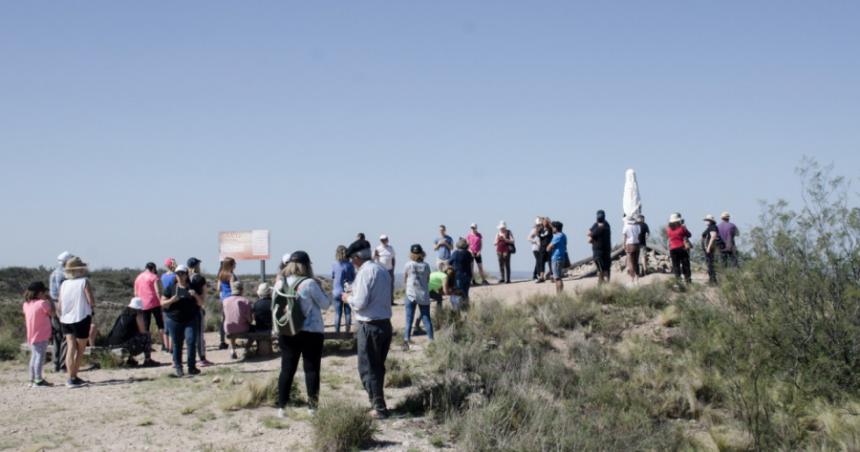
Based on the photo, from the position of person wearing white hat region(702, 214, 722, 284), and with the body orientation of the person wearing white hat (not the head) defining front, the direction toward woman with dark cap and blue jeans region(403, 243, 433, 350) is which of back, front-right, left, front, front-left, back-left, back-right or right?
front-left

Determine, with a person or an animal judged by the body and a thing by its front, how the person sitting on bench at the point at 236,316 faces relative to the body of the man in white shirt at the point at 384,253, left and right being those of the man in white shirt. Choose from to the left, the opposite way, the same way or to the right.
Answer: the opposite way

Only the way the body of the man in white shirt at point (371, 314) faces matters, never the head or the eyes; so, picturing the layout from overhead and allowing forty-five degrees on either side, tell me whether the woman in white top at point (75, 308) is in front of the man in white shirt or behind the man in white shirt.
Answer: in front

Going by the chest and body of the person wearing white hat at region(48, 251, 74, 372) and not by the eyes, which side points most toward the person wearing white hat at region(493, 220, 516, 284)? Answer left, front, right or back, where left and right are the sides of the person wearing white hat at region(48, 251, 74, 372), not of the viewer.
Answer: front

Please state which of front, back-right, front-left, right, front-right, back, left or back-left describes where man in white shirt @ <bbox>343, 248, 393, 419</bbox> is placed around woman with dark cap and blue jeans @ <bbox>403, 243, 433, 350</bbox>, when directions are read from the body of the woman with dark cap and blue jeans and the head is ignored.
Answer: back

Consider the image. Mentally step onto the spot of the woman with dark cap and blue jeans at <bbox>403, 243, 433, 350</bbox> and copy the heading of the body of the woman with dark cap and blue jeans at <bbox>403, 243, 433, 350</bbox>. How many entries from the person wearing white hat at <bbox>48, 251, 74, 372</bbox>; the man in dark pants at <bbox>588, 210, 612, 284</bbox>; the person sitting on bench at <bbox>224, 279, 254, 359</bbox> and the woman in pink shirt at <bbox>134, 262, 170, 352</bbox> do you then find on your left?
3

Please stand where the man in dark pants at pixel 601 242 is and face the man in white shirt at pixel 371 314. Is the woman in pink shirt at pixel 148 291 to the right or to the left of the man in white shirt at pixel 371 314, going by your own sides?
right

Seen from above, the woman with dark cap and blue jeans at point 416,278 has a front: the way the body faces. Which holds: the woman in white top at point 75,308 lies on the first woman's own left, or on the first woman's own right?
on the first woman's own left

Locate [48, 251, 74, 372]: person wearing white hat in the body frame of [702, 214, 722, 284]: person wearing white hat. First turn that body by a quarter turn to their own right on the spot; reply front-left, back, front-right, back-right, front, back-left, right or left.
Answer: back-left

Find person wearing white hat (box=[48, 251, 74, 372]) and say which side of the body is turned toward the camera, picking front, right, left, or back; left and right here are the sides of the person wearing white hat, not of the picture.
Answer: right

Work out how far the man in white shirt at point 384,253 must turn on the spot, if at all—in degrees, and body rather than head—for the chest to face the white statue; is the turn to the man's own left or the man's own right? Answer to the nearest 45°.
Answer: approximately 90° to the man's own left

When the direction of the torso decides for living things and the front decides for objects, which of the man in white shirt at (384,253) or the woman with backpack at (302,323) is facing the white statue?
the woman with backpack
